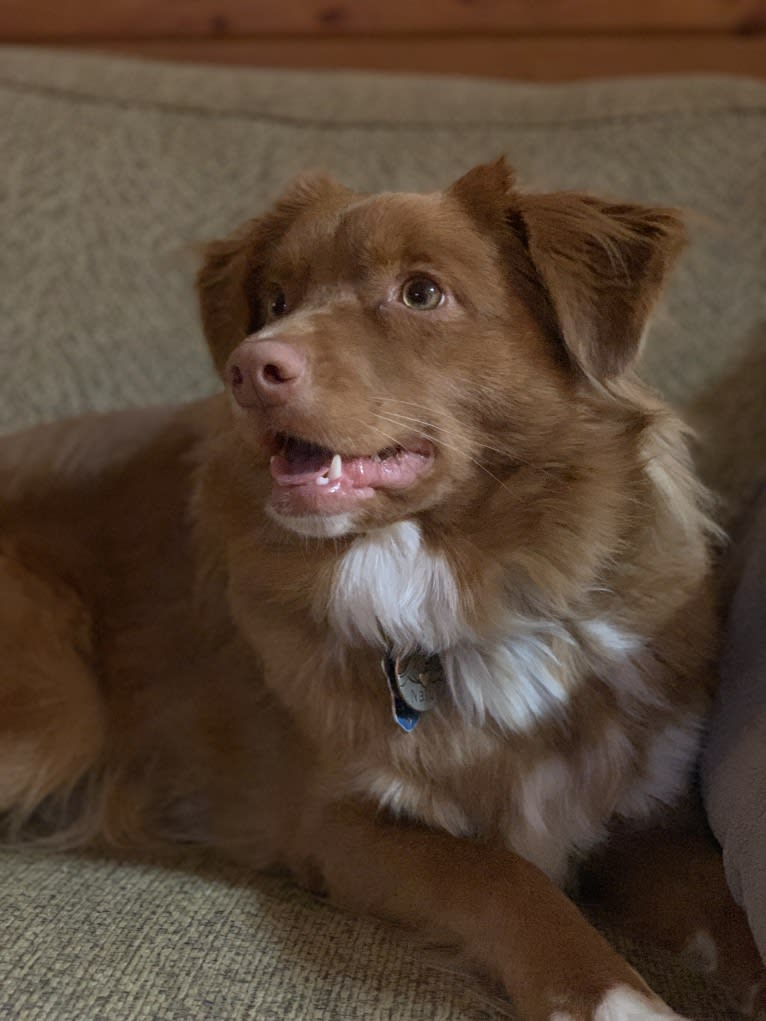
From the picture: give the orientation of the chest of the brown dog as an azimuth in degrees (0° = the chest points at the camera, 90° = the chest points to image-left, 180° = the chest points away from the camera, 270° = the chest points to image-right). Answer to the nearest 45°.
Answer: approximately 315°

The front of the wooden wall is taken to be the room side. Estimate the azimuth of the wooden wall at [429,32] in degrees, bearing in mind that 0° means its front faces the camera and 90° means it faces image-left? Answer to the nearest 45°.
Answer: approximately 0°

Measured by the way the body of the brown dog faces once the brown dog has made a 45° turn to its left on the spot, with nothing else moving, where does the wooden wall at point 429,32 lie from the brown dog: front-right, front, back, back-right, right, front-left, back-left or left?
left
